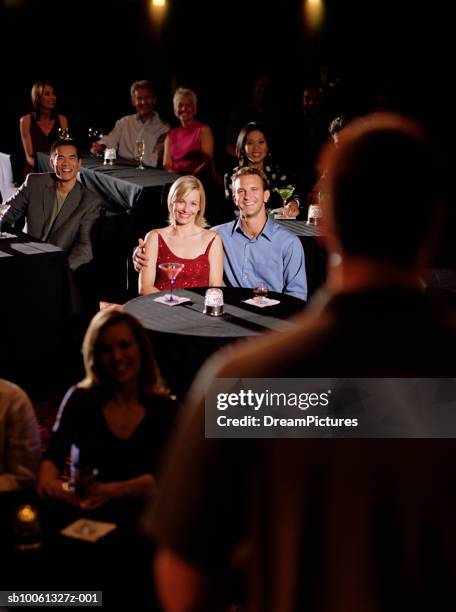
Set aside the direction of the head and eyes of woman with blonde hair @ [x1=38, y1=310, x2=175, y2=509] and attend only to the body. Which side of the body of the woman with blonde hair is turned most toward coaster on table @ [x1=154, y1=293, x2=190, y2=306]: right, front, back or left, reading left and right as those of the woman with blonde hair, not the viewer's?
back

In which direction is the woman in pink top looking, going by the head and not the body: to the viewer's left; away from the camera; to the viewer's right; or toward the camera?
toward the camera

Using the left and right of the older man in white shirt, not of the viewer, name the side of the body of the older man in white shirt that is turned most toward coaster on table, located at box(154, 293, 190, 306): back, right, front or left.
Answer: front

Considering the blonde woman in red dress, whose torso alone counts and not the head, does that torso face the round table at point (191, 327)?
yes

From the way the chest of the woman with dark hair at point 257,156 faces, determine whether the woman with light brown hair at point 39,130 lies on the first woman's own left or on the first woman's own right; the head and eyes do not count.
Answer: on the first woman's own right

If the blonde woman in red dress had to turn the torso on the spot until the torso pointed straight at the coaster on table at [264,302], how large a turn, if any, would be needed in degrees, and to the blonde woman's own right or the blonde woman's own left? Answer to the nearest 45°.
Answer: approximately 45° to the blonde woman's own left

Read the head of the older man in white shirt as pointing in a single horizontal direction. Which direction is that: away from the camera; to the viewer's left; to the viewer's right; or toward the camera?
toward the camera

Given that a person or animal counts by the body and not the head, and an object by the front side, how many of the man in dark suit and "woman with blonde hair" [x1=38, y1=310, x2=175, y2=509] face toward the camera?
2

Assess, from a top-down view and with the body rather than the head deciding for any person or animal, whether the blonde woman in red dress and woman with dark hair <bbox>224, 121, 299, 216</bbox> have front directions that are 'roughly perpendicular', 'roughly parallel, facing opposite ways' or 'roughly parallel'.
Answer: roughly parallel

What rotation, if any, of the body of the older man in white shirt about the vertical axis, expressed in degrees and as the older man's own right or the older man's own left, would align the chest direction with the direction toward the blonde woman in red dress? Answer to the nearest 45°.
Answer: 0° — they already face them

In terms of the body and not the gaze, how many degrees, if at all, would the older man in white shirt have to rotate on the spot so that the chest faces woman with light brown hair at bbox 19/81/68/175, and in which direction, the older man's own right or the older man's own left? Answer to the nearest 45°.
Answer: approximately 90° to the older man's own right

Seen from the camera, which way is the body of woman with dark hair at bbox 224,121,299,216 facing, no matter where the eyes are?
toward the camera

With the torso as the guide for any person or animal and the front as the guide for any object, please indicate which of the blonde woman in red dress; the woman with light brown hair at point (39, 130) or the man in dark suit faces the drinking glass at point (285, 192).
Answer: the woman with light brown hair

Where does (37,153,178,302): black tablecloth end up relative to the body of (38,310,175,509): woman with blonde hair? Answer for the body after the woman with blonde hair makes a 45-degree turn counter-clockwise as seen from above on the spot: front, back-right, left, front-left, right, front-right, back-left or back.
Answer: back-left

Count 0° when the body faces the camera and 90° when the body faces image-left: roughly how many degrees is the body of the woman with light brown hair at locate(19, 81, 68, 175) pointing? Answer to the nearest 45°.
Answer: approximately 315°

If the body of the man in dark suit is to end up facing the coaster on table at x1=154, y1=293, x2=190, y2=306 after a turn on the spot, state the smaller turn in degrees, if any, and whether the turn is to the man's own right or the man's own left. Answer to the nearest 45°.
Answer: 0° — they already face it

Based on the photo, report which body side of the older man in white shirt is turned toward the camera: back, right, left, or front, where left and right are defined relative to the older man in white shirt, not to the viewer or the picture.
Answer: front

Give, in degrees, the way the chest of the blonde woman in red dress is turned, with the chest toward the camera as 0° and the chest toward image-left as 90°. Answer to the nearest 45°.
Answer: approximately 0°

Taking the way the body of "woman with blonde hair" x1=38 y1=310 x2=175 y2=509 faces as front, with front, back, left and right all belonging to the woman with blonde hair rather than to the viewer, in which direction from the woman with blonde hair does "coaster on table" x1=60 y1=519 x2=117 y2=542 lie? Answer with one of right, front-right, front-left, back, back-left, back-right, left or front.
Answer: front

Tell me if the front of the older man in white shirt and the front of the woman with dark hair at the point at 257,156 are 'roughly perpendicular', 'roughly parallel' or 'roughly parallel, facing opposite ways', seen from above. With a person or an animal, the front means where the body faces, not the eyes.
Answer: roughly parallel
